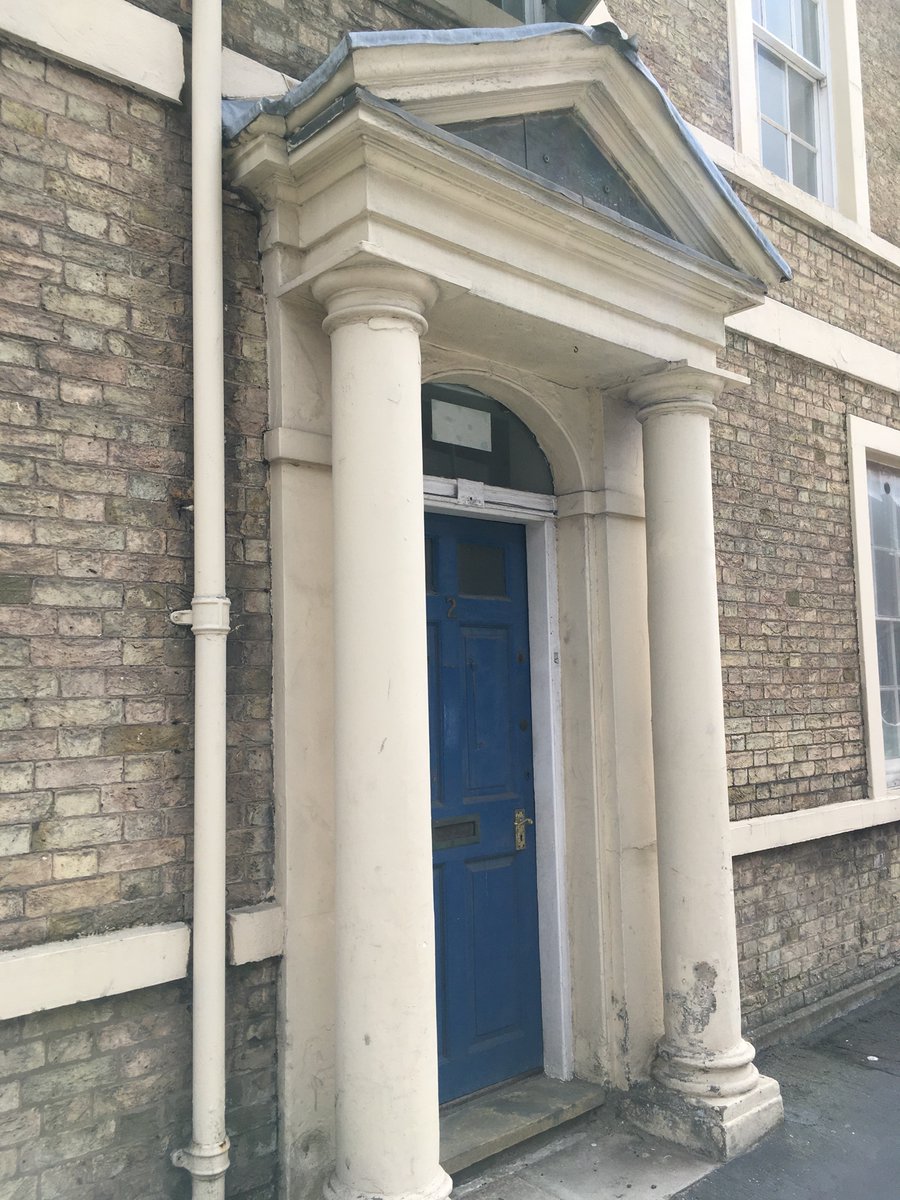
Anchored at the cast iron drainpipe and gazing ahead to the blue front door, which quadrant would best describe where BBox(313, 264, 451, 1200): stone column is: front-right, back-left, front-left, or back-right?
front-right

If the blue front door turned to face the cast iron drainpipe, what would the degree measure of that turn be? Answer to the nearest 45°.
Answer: approximately 90° to its right

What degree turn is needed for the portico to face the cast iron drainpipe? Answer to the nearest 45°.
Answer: approximately 90° to its right

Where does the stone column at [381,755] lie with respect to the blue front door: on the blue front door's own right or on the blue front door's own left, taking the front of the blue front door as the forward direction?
on the blue front door's own right

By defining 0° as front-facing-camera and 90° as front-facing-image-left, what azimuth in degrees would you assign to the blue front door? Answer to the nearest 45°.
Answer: approximately 315°

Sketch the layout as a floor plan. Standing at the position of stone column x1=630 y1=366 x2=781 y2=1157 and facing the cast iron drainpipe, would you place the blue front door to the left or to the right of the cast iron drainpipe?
right

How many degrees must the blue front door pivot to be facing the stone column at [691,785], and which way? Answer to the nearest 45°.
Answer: approximately 45° to its left

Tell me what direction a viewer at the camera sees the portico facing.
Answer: facing the viewer and to the right of the viewer
